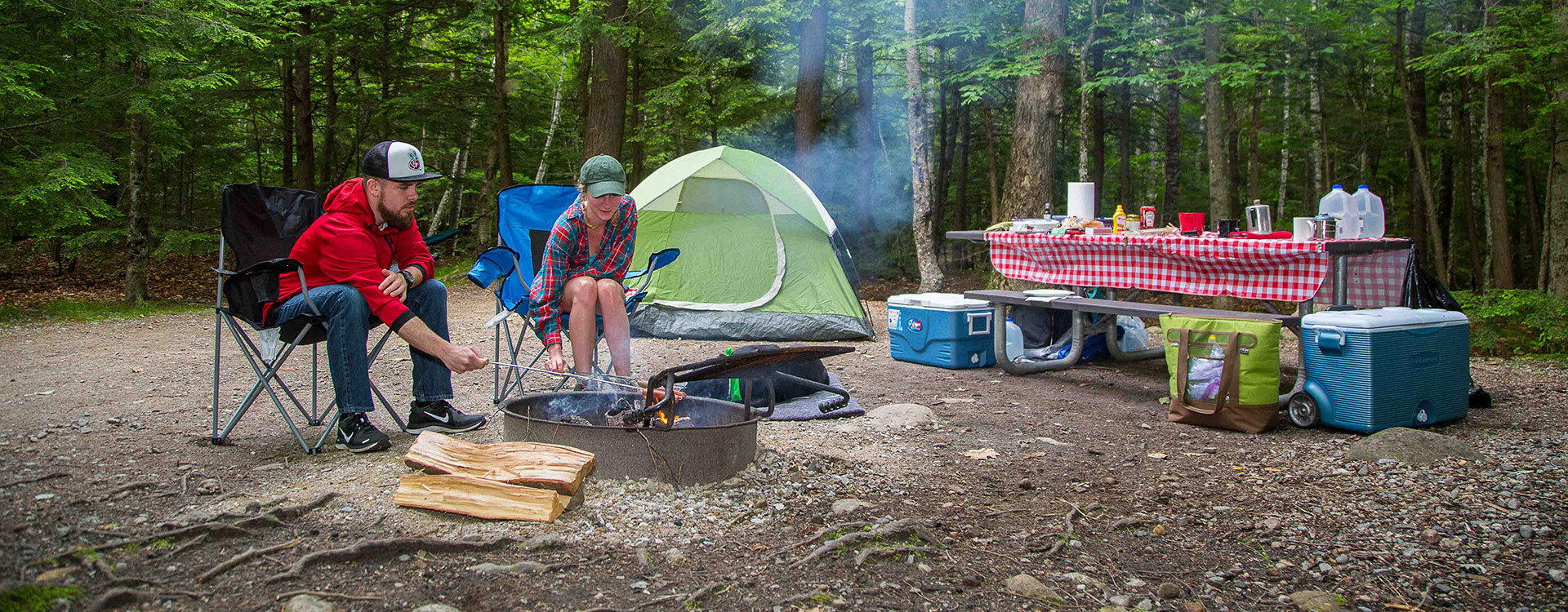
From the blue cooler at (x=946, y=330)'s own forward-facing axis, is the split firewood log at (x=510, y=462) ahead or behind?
ahead

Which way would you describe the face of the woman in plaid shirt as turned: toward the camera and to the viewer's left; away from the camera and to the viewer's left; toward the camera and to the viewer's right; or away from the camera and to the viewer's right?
toward the camera and to the viewer's right

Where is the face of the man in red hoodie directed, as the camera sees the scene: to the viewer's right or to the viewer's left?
to the viewer's right

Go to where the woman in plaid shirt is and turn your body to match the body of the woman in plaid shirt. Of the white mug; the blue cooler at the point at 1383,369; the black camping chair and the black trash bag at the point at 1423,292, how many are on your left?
3

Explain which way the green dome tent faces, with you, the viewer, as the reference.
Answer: facing the viewer

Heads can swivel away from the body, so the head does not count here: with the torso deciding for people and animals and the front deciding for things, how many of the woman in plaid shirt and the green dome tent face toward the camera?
2

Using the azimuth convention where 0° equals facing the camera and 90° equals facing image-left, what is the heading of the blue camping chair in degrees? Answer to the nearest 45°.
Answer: approximately 315°

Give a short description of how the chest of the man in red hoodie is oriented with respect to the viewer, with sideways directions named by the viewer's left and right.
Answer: facing the viewer and to the right of the viewer

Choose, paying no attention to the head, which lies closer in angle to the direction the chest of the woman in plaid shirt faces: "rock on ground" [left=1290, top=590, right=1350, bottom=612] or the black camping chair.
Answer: the rock on ground

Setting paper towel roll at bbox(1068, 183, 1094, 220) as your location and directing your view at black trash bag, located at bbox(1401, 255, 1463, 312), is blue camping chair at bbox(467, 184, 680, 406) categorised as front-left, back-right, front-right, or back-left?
back-right

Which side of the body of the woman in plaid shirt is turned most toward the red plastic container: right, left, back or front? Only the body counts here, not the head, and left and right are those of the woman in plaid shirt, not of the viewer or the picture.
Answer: left

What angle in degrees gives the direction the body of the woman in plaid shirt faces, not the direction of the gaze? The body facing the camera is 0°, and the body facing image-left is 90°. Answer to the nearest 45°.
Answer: approximately 0°

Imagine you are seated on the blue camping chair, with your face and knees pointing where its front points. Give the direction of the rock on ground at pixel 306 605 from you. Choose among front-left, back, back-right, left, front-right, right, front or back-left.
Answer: front-right

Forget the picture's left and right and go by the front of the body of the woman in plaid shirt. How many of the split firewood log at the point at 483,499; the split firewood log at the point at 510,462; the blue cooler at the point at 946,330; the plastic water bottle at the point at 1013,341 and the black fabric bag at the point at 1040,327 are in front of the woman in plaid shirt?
2
